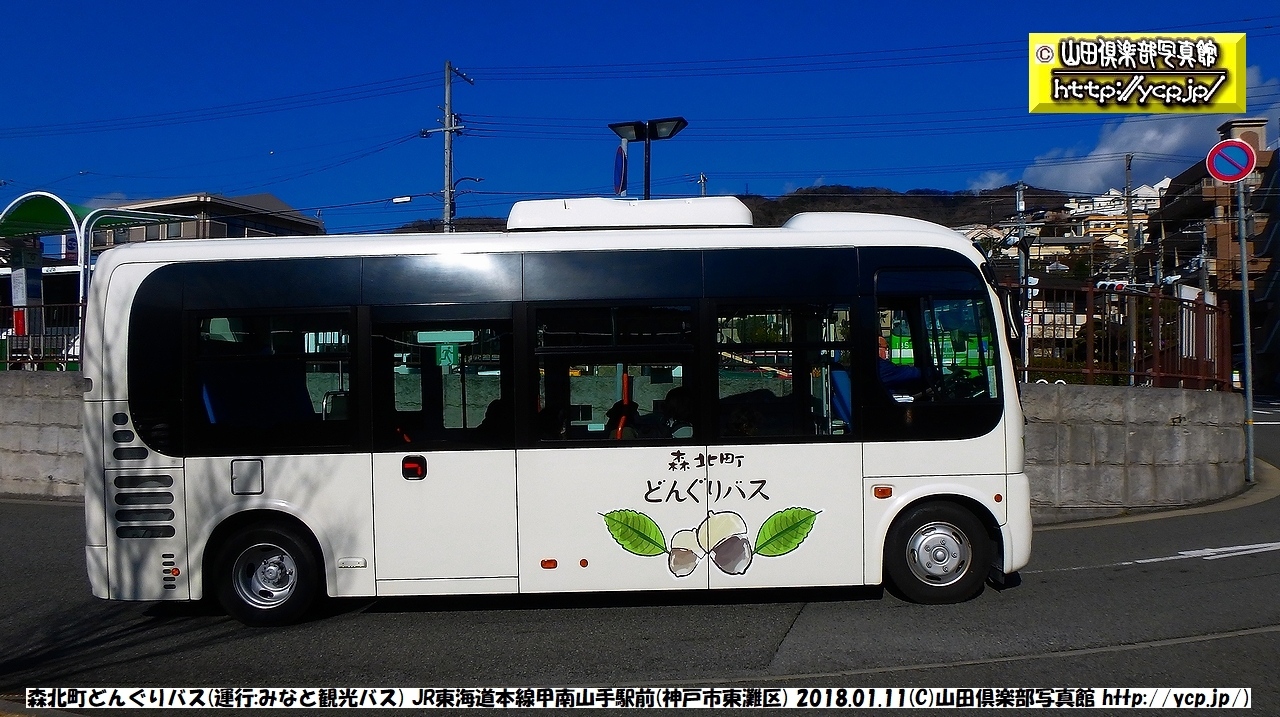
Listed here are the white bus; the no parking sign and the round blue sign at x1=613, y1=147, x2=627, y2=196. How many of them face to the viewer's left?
1

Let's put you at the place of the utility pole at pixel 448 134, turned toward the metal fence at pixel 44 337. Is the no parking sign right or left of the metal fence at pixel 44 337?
left

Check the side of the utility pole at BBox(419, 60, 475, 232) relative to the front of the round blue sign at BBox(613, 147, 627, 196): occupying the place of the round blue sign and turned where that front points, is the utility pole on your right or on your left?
on your right

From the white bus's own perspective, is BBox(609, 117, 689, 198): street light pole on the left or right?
on its left

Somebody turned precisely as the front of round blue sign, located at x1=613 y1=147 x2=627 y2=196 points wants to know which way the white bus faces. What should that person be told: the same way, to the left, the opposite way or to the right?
the opposite way

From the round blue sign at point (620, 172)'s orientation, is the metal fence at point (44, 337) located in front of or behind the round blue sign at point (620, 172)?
in front

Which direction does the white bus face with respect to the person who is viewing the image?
facing to the right of the viewer

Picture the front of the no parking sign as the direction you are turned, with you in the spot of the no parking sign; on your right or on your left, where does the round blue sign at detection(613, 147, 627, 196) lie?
on your right

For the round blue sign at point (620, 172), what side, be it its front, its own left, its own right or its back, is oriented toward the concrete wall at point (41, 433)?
front

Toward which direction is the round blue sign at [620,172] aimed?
to the viewer's left

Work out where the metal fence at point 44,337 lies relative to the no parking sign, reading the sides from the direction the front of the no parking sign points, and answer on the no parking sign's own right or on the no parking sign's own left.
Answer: on the no parking sign's own right

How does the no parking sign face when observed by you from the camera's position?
facing the viewer

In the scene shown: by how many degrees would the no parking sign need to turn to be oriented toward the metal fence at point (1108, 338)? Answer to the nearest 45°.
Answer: approximately 45° to its right
